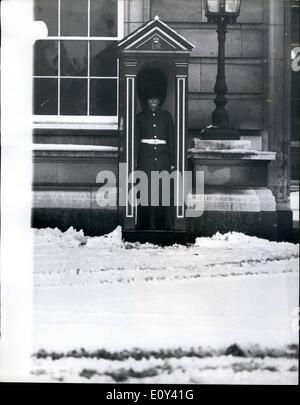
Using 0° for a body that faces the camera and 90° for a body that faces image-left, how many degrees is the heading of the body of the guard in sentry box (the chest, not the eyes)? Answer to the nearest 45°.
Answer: approximately 0°
